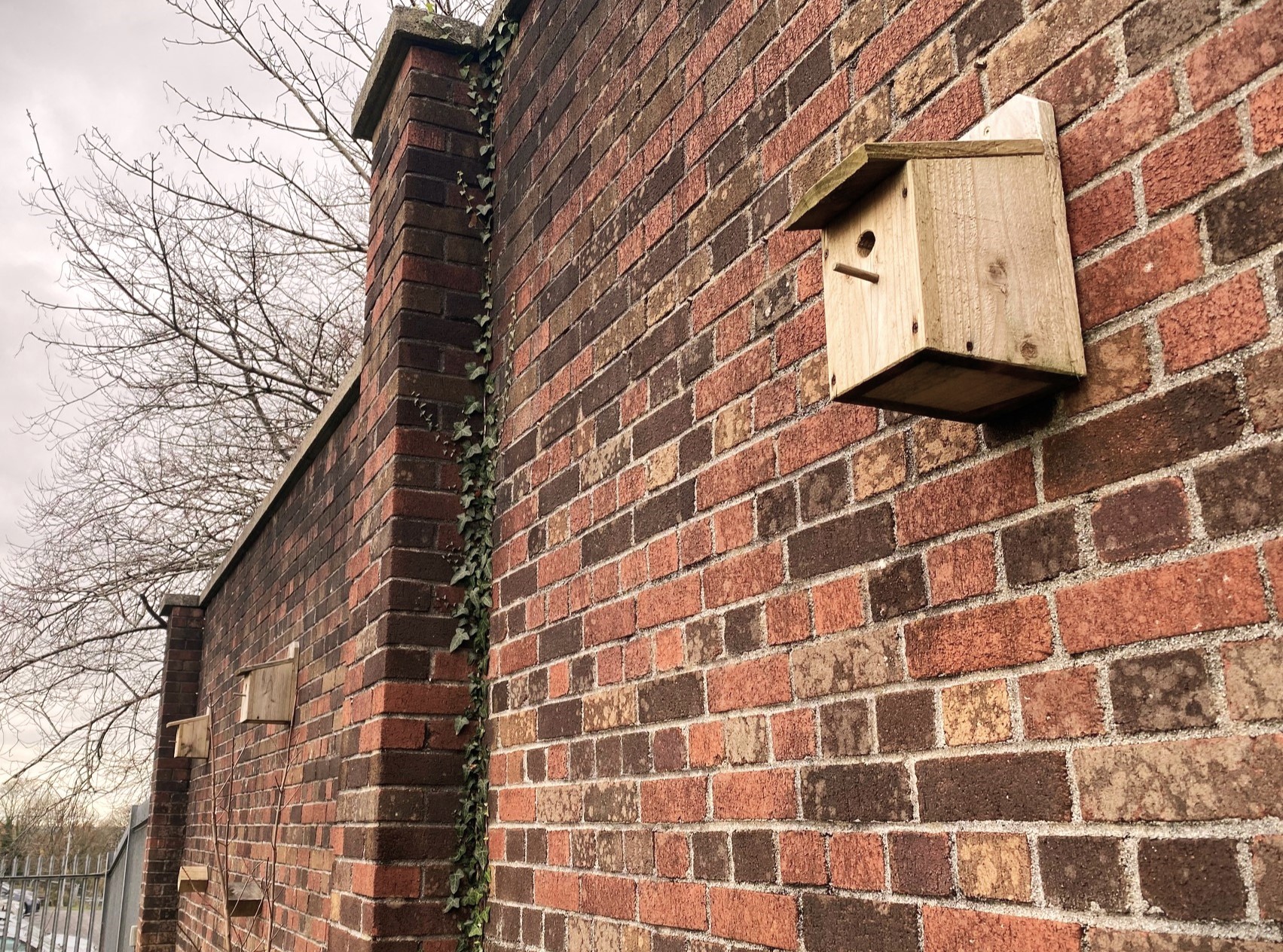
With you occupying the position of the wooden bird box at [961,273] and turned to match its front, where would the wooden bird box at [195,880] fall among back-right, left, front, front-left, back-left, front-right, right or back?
right

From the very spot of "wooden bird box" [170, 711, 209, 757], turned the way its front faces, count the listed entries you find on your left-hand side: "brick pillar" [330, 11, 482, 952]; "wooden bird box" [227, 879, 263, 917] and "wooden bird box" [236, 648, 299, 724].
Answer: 3

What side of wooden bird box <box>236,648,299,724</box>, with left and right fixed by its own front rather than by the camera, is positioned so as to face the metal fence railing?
right

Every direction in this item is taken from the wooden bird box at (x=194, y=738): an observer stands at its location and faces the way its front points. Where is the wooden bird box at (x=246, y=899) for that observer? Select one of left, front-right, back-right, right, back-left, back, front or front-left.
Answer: left

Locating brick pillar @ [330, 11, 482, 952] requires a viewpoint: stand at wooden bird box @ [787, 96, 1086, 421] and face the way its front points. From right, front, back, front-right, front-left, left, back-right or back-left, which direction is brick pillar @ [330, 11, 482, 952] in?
right

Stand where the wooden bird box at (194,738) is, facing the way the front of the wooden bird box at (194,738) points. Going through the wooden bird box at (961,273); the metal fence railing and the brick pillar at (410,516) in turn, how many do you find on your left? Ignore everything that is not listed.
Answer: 2

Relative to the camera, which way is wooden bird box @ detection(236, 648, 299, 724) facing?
to the viewer's left

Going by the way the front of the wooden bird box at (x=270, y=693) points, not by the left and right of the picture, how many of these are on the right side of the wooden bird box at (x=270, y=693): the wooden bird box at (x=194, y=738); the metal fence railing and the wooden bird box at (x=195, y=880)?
3

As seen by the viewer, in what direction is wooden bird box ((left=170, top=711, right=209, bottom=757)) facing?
to the viewer's left

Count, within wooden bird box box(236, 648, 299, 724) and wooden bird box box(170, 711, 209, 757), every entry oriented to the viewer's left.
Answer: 2

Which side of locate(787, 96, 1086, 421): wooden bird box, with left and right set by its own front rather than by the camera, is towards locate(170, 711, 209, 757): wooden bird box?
right

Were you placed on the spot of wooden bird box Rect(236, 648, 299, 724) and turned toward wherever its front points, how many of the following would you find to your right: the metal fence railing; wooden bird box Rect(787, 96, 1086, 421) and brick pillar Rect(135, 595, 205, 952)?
2

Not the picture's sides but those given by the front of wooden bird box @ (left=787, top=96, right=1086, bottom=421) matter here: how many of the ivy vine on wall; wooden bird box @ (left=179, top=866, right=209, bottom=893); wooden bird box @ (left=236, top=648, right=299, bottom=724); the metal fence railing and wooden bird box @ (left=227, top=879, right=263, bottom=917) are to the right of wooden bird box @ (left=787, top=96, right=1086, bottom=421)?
5

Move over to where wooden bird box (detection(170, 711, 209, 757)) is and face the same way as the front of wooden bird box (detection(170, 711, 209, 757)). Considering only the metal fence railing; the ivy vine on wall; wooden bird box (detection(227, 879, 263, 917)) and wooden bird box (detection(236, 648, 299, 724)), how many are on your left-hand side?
3

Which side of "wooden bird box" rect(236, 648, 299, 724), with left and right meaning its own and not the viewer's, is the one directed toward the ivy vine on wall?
left
